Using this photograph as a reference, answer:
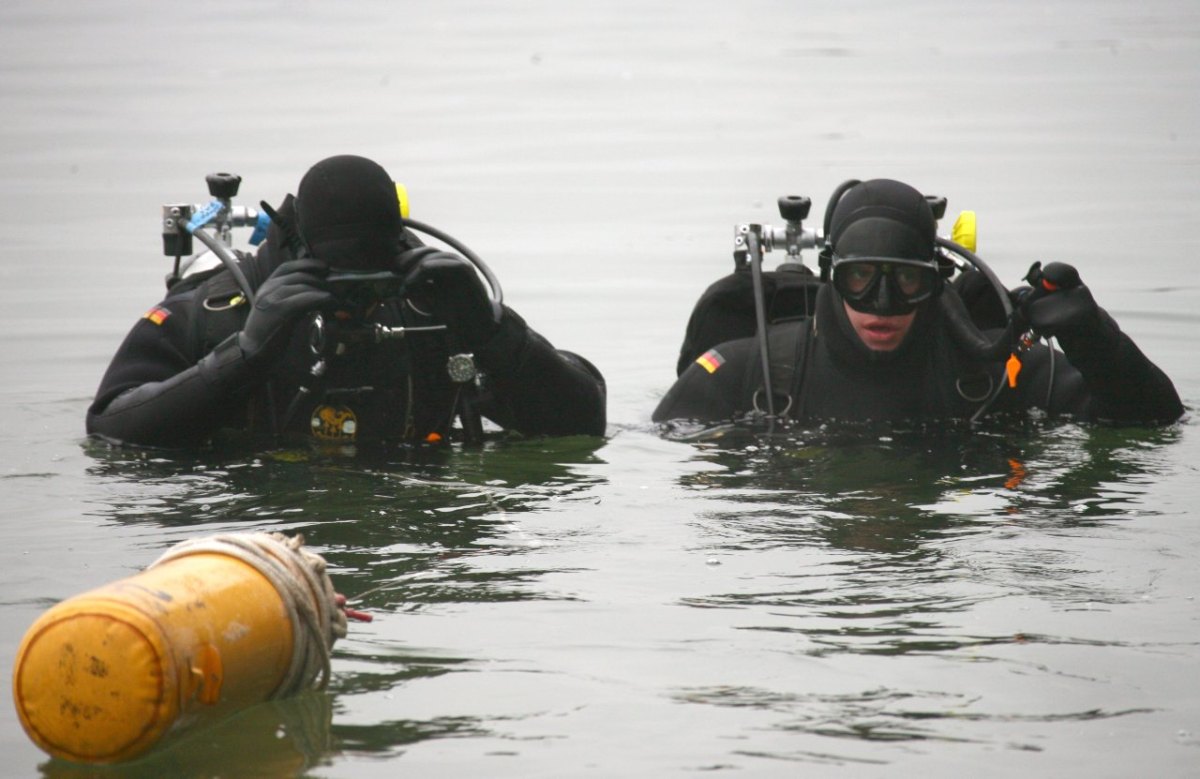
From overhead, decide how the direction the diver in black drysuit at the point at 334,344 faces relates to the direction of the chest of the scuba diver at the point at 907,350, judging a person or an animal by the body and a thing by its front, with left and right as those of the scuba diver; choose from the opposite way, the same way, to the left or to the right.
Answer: the same way

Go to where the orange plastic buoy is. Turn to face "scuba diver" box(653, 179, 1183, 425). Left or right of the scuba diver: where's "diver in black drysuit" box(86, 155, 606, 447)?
left

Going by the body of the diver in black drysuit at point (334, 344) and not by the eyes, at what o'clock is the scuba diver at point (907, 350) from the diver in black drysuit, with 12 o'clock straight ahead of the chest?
The scuba diver is roughly at 9 o'clock from the diver in black drysuit.

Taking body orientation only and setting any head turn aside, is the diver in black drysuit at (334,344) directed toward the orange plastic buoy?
yes

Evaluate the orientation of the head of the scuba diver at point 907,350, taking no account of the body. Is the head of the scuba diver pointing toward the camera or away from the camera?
toward the camera

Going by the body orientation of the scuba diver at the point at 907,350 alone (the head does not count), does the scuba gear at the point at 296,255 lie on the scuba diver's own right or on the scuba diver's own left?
on the scuba diver's own right

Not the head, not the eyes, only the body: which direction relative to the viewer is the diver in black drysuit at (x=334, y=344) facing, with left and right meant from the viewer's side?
facing the viewer

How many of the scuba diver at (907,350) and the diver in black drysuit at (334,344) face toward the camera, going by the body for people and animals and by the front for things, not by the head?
2

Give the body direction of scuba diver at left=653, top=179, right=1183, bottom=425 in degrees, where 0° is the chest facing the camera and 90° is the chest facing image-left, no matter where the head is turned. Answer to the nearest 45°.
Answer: approximately 0°

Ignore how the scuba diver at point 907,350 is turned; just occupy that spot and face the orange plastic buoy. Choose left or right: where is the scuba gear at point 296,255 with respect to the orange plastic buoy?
right

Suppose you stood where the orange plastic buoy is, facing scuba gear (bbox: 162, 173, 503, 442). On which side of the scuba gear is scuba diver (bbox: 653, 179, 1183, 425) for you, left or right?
right

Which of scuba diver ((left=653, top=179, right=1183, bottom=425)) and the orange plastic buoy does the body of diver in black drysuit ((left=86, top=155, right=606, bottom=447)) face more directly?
the orange plastic buoy

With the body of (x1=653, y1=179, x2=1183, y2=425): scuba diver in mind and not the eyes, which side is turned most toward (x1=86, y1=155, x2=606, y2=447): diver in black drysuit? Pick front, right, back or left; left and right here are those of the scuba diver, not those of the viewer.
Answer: right
